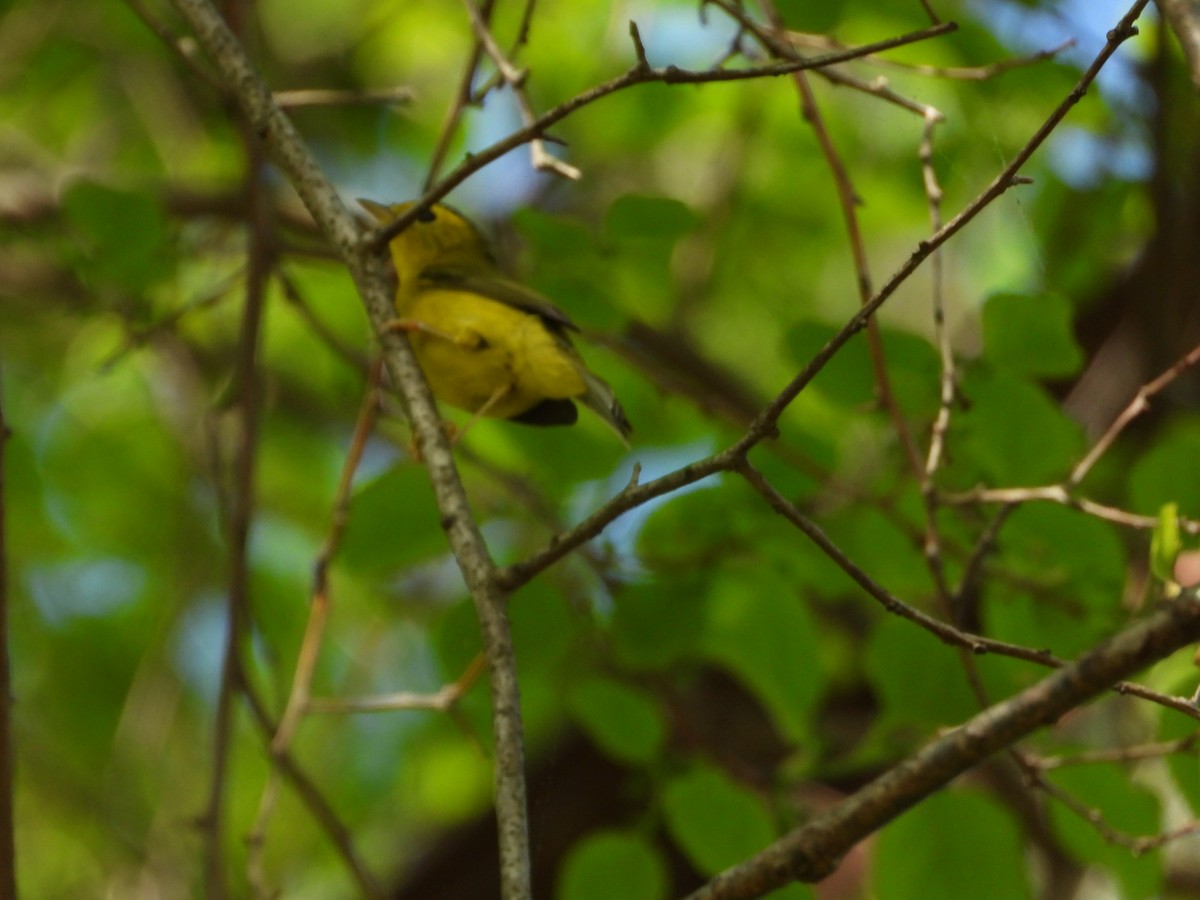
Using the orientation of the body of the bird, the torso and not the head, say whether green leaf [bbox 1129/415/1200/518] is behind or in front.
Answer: behind

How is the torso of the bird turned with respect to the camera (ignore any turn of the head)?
to the viewer's left
